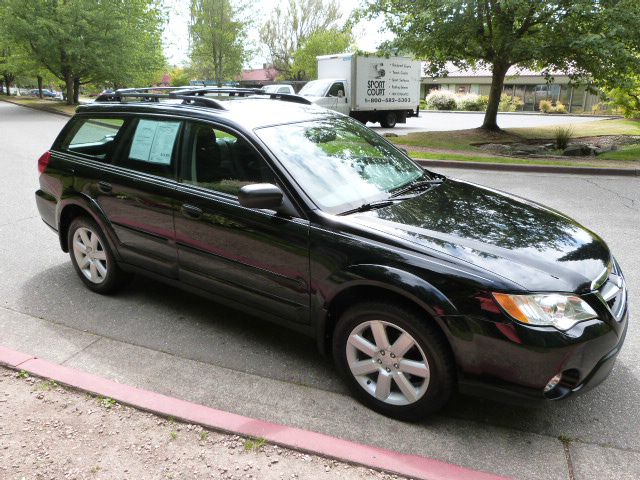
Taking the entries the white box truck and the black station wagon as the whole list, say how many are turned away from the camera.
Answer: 0

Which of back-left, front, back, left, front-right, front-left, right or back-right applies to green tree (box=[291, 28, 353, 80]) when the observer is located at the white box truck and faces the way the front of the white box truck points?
back-right

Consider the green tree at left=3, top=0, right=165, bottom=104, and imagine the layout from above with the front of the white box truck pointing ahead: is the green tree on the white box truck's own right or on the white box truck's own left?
on the white box truck's own right

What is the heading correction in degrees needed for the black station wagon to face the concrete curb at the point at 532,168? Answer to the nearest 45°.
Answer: approximately 90° to its left

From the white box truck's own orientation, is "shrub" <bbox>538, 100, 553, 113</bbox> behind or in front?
behind

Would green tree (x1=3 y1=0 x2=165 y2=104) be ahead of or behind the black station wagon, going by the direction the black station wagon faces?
behind

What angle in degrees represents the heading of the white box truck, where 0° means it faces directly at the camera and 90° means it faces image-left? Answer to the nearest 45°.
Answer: approximately 45°

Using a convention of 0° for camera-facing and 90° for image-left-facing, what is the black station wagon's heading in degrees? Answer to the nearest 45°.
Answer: approximately 315°

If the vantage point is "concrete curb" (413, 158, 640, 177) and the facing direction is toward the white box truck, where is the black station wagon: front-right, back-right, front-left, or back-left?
back-left
